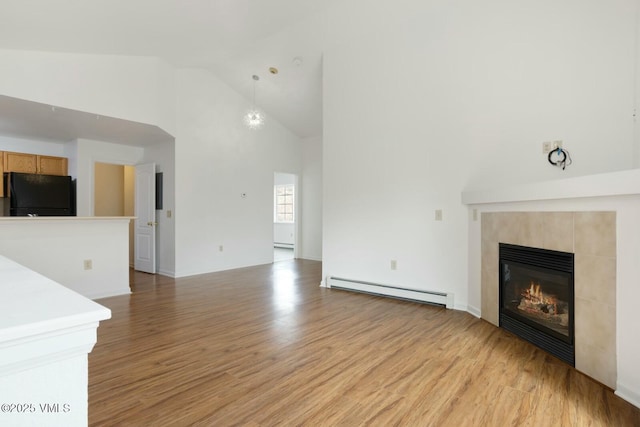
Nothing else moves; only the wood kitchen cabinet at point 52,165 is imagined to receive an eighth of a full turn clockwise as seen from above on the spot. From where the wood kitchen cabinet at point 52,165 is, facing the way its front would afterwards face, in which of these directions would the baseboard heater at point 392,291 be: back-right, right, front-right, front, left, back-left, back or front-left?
left

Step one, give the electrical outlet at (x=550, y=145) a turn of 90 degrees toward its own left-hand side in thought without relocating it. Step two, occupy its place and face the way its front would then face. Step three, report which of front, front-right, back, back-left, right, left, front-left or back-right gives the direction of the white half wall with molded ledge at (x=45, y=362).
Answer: right

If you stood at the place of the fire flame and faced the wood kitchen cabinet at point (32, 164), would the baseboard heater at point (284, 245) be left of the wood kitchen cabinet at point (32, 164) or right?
right

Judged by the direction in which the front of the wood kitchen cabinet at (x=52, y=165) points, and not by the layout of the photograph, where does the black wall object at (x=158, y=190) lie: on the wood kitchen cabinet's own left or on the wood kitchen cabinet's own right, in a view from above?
on the wood kitchen cabinet's own left

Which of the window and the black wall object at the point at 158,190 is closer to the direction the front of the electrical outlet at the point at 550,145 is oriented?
the black wall object

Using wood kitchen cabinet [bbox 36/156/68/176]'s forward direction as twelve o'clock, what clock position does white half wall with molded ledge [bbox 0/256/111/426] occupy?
The white half wall with molded ledge is roughly at 12 o'clock from the wood kitchen cabinet.

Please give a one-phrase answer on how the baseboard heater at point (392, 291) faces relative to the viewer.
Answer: facing the viewer and to the left of the viewer

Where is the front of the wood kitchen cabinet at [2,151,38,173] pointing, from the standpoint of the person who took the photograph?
facing the viewer

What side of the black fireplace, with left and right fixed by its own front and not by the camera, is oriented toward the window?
right

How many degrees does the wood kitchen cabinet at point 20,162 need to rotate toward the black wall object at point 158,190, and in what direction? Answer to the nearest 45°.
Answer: approximately 45° to its left

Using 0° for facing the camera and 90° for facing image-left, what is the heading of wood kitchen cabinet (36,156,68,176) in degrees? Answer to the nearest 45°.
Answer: approximately 0°

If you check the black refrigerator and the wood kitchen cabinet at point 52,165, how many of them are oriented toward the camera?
2

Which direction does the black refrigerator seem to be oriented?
toward the camera

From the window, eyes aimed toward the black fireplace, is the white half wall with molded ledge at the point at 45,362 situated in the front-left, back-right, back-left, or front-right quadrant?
front-right
